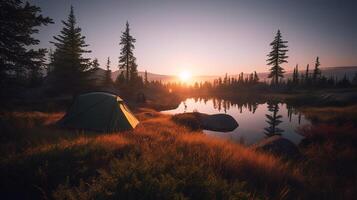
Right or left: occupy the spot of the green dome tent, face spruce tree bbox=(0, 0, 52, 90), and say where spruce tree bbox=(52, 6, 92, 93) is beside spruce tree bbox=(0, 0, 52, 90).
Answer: right

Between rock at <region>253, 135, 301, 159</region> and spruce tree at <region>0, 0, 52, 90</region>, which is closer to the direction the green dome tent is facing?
the rock

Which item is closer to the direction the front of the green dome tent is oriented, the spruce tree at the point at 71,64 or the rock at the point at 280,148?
the rock

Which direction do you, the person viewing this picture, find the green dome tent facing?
facing to the right of the viewer

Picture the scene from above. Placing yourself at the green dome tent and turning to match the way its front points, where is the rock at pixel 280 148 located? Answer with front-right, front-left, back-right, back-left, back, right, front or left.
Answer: front-right

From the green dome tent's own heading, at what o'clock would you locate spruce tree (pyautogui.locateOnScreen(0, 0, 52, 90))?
The spruce tree is roughly at 7 o'clock from the green dome tent.

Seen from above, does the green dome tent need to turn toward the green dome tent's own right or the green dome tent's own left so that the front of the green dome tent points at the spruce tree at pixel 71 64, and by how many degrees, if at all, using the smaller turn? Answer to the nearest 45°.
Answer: approximately 90° to the green dome tent's own left
